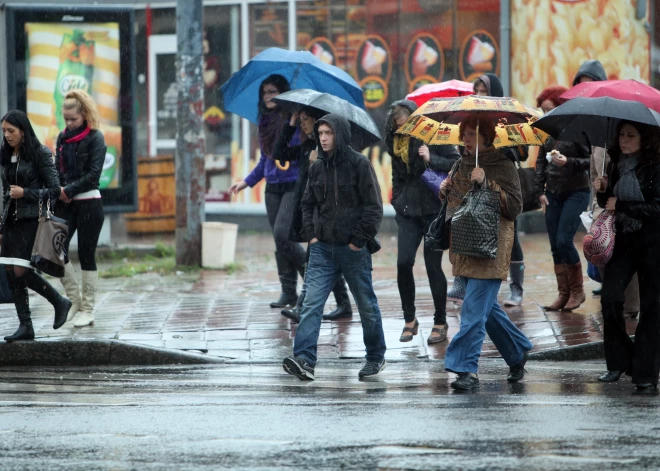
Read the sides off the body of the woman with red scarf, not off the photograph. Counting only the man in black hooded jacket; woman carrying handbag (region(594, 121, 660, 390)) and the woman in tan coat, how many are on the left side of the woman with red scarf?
3

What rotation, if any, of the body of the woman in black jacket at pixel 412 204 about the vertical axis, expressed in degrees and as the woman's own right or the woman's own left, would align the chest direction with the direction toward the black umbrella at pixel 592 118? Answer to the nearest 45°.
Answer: approximately 90° to the woman's own left

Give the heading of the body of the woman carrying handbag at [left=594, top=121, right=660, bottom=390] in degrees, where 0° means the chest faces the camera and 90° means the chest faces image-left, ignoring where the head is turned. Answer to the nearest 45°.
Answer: approximately 45°

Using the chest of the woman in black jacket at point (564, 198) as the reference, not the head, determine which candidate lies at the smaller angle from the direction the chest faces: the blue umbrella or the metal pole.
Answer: the blue umbrella

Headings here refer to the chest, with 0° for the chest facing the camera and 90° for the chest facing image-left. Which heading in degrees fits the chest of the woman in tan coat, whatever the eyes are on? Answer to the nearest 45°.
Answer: approximately 45°

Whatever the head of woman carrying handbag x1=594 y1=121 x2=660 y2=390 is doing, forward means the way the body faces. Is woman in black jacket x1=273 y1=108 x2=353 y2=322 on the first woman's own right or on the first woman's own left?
on the first woman's own right

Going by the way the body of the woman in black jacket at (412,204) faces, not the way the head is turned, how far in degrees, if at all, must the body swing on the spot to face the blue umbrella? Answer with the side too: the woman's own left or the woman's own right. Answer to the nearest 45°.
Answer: approximately 90° to the woman's own right

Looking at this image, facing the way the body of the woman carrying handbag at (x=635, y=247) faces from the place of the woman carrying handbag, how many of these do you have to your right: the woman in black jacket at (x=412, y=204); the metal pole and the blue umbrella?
3
